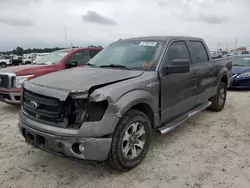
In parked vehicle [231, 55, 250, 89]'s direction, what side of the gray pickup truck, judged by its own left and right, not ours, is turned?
back

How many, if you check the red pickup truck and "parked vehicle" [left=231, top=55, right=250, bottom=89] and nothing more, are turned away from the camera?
0

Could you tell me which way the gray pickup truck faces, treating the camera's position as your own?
facing the viewer and to the left of the viewer

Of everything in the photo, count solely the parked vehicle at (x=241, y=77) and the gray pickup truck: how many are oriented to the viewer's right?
0

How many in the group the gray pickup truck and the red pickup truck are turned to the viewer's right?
0

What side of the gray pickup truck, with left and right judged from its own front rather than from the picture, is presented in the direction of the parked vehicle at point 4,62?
right

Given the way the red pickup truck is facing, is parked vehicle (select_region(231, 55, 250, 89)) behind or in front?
behind

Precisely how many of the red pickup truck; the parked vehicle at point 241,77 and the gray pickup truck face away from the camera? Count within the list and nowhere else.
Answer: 0

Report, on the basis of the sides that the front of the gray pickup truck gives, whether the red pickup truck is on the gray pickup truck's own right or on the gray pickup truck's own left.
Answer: on the gray pickup truck's own right

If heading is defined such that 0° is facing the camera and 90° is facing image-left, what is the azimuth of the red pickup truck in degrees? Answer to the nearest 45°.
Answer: approximately 45°

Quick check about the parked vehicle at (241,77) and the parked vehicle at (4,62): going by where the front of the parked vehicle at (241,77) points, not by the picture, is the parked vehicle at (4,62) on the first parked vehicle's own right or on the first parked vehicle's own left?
on the first parked vehicle's own right
